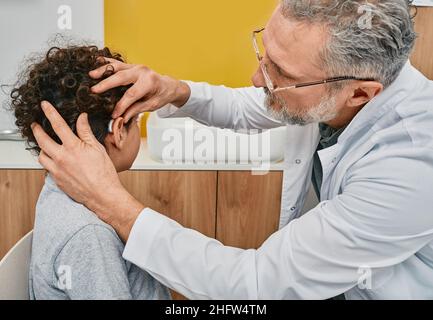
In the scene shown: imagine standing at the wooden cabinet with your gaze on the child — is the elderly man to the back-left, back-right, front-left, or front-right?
front-left

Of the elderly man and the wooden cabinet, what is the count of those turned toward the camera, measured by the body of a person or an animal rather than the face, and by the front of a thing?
1

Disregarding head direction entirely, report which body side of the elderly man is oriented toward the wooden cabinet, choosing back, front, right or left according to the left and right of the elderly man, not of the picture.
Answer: right

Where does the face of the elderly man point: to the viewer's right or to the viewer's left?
to the viewer's left

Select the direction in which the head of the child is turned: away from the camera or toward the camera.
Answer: away from the camera

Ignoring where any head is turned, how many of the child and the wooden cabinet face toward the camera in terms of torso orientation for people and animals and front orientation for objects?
1

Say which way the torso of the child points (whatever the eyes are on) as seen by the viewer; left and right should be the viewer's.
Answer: facing away from the viewer and to the right of the viewer

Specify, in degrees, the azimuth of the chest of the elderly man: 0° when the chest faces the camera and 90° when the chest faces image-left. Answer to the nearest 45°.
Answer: approximately 90°

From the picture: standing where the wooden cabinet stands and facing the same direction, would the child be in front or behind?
in front

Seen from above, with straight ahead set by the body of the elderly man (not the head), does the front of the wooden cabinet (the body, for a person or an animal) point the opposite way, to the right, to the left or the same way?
to the left

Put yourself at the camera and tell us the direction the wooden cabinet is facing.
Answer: facing the viewer

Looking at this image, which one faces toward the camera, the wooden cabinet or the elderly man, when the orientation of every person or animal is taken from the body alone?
the wooden cabinet
